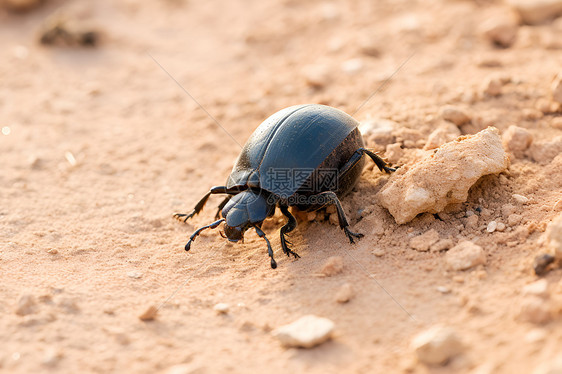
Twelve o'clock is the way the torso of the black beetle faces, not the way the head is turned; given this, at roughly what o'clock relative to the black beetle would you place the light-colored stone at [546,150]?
The light-colored stone is roughly at 7 o'clock from the black beetle.

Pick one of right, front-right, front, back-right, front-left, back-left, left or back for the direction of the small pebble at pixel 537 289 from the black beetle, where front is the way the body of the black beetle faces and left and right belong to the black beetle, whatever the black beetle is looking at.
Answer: left

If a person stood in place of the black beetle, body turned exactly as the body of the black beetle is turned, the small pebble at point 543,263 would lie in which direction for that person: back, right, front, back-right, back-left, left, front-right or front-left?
left

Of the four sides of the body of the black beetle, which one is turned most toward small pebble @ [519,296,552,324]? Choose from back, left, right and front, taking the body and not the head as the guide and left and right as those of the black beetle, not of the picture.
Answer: left

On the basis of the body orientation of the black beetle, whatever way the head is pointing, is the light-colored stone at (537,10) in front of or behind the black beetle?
behind

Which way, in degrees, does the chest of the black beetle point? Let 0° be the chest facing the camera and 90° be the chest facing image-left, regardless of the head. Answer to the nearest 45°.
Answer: approximately 45°

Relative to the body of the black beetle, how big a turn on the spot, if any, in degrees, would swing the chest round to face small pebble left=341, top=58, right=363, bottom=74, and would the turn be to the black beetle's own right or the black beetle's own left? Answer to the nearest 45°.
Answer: approximately 135° to the black beetle's own right

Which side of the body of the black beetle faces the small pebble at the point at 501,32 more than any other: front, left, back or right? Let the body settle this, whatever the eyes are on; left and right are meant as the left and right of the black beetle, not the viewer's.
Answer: back

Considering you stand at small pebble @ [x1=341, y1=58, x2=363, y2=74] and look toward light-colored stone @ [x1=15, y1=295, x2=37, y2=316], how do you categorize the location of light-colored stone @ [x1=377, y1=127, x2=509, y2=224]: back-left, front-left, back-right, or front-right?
front-left

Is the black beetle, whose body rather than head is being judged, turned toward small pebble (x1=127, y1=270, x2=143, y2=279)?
yes

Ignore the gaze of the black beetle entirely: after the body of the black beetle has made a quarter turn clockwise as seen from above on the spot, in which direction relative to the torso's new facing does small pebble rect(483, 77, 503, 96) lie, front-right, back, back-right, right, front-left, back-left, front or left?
right

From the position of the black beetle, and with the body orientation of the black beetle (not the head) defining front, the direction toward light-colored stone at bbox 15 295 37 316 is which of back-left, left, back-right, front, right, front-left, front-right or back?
front

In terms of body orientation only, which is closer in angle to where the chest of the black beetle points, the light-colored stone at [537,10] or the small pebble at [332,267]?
the small pebble

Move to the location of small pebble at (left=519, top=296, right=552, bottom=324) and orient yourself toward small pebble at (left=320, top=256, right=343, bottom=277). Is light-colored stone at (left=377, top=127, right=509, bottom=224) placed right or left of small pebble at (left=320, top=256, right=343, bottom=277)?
right

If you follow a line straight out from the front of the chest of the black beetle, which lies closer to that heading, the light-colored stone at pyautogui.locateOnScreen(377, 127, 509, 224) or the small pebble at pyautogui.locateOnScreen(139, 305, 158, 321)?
the small pebble

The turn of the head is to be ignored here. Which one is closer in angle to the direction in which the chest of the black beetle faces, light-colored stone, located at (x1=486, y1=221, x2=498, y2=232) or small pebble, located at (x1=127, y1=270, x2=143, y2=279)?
the small pebble

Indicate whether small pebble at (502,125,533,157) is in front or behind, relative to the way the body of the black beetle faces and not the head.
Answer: behind
